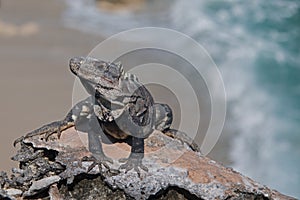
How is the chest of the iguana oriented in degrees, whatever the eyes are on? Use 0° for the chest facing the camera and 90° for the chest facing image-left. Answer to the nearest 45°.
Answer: approximately 0°
